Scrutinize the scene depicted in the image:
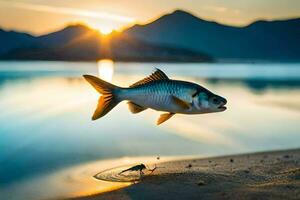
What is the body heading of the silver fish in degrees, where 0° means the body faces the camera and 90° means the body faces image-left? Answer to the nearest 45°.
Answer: approximately 270°
